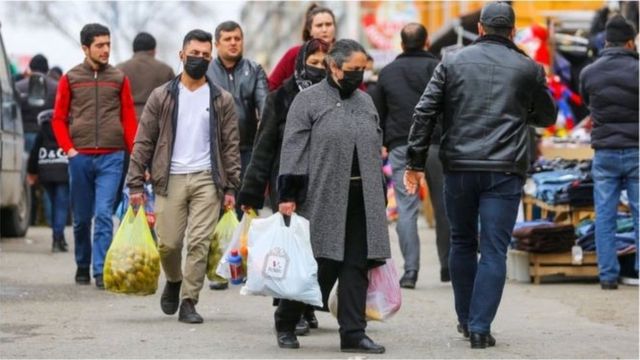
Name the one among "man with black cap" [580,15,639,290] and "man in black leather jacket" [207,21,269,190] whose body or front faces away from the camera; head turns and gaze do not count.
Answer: the man with black cap

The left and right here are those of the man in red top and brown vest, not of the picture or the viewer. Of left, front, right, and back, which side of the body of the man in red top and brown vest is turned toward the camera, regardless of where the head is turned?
front

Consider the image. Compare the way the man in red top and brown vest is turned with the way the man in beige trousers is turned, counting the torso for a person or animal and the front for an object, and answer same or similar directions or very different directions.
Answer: same or similar directions

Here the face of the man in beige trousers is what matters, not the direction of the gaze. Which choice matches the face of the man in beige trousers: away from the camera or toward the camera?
toward the camera

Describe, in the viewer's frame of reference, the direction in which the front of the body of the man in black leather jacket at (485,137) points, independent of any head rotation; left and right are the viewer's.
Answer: facing away from the viewer

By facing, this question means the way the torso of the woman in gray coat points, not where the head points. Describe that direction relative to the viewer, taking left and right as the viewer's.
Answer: facing the viewer and to the right of the viewer

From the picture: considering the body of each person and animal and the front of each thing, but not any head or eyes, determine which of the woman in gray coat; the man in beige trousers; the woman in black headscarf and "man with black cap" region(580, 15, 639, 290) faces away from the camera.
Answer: the man with black cap

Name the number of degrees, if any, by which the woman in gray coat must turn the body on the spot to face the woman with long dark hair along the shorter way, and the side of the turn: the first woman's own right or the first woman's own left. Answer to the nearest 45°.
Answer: approximately 135° to the first woman's own left

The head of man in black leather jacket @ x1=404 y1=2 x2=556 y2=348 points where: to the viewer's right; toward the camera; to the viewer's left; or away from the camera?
away from the camera
